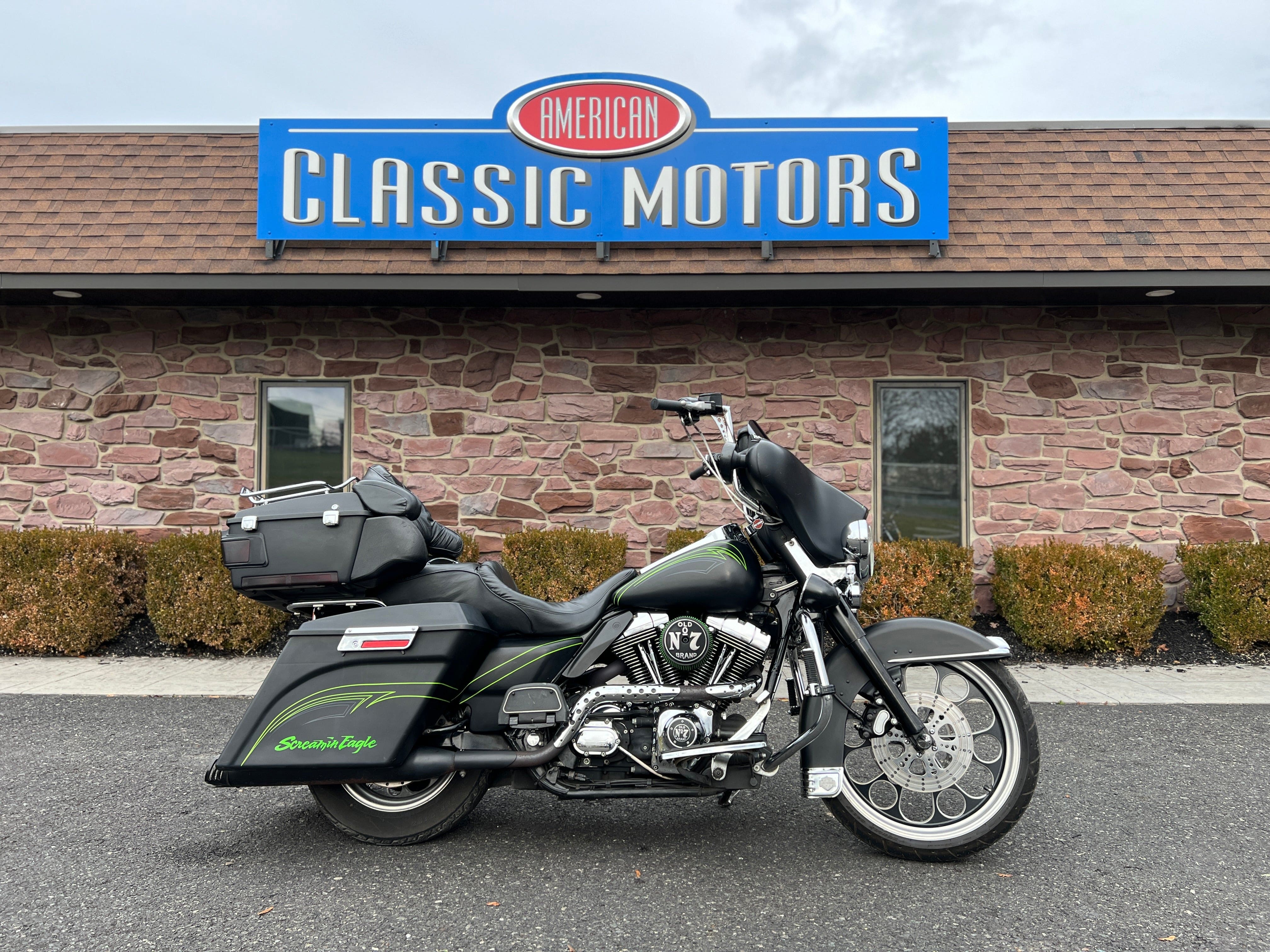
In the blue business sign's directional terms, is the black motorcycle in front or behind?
in front

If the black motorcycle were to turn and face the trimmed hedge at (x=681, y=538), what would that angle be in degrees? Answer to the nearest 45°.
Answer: approximately 90° to its left

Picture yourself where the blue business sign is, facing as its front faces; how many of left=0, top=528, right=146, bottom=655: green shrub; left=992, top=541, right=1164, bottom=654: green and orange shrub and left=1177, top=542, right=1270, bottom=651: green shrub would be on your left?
2

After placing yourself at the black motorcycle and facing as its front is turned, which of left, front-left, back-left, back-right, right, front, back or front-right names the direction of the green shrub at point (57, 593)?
back-left

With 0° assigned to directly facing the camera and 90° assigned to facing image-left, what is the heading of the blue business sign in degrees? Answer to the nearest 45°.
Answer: approximately 0°

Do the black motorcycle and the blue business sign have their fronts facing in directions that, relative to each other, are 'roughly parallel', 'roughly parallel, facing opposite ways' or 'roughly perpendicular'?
roughly perpendicular

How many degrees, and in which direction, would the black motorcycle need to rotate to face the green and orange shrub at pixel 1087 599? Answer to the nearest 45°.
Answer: approximately 45° to its left

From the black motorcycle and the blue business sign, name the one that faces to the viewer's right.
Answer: the black motorcycle

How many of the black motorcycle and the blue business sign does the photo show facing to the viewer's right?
1

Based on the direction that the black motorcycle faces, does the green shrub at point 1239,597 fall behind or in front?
in front

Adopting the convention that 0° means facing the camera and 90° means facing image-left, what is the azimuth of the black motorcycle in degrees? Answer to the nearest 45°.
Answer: approximately 270°
